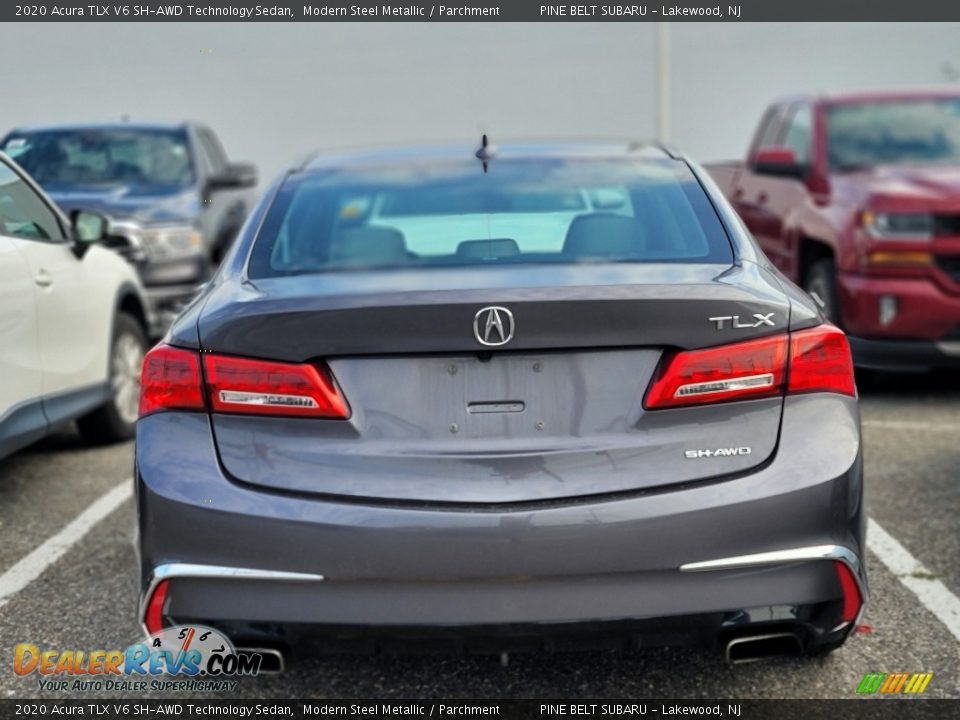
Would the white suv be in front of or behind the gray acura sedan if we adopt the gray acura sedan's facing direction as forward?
in front

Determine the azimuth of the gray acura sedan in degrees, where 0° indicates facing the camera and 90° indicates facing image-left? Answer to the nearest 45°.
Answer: approximately 180°

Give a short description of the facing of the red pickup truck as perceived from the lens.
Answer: facing the viewer and to the right of the viewer

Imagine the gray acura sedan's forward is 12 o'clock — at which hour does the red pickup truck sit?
The red pickup truck is roughly at 1 o'clock from the gray acura sedan.

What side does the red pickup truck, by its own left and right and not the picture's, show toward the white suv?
right

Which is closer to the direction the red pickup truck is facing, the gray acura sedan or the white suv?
the gray acura sedan

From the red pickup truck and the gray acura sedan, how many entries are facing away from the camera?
1

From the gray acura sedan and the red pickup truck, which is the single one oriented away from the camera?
the gray acura sedan

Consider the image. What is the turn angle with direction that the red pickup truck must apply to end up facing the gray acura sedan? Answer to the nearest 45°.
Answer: approximately 45° to its right
